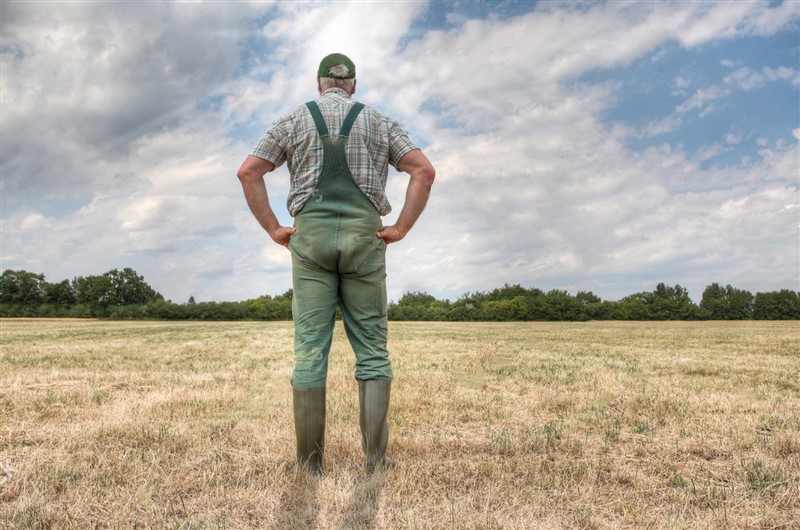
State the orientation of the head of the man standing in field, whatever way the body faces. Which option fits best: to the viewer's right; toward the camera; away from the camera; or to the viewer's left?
away from the camera

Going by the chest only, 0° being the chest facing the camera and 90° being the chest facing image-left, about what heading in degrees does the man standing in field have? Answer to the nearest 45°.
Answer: approximately 180°
